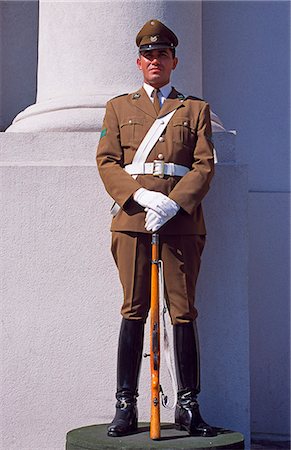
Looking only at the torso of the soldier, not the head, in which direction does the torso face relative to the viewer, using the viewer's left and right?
facing the viewer
